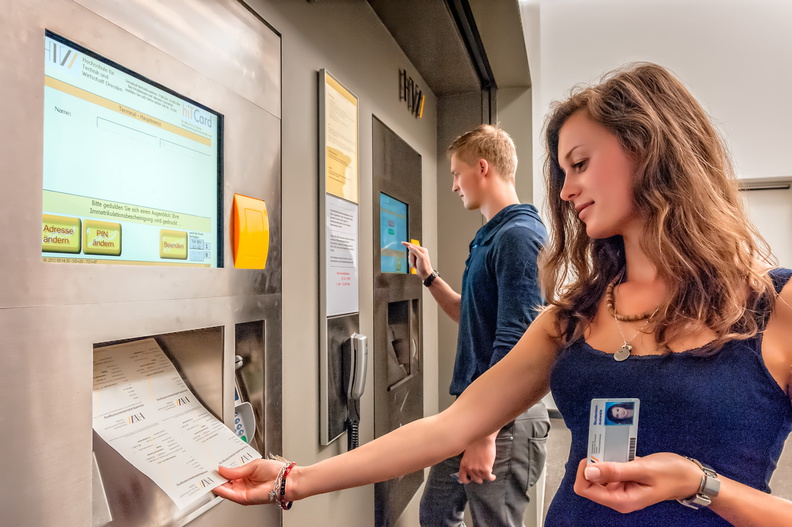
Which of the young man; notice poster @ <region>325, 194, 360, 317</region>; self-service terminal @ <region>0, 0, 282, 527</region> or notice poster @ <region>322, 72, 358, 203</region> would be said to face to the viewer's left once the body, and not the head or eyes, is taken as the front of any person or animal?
the young man

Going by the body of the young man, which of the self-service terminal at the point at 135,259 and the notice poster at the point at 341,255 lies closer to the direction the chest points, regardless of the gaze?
the notice poster

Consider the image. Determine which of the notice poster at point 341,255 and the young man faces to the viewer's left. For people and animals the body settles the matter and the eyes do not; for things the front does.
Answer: the young man

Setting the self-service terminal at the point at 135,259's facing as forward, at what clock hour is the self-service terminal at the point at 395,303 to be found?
the self-service terminal at the point at 395,303 is roughly at 9 o'clock from the self-service terminal at the point at 135,259.

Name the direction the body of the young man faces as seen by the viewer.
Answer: to the viewer's left

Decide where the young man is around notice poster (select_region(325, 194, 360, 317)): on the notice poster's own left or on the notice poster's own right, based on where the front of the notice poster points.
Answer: on the notice poster's own left

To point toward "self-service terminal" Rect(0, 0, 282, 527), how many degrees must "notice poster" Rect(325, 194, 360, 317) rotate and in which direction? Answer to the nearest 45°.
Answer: approximately 90° to its right

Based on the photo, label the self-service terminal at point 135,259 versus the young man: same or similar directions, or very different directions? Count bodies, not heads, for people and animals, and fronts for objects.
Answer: very different directions

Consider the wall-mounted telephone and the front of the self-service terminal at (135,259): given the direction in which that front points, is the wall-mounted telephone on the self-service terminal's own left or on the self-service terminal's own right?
on the self-service terminal's own left

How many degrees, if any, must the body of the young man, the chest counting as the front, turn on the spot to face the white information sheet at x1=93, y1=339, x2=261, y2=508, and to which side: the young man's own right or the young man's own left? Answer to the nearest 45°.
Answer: approximately 45° to the young man's own left
